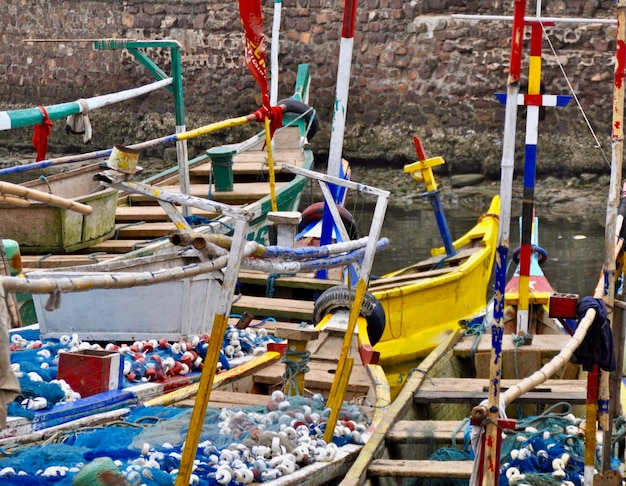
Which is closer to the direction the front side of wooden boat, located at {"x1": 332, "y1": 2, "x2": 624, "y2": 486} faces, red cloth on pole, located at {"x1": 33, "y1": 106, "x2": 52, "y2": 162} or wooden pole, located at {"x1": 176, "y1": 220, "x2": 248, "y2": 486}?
the red cloth on pole

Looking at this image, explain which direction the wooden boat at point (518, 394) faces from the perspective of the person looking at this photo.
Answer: facing away from the viewer

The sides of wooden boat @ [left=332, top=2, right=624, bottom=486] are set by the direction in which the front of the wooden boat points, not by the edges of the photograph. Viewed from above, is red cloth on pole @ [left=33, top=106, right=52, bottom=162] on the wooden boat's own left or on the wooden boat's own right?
on the wooden boat's own left

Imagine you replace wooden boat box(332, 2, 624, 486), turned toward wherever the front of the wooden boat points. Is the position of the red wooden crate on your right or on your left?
on your left

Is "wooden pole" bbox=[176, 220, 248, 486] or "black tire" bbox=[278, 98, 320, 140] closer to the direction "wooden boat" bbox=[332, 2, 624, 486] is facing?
the black tire

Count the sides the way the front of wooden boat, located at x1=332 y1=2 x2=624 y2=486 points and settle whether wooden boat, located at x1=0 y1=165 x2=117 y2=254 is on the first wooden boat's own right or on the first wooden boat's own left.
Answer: on the first wooden boat's own left

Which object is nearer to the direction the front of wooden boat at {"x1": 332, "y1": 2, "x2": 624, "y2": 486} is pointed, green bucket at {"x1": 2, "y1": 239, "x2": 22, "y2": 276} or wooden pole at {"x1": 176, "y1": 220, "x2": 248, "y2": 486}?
the green bucket

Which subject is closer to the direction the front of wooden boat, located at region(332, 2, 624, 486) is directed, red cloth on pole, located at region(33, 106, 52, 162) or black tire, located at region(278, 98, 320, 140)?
the black tire

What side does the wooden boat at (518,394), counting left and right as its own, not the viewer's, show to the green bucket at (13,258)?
left

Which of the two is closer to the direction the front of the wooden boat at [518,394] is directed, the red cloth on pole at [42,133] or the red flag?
the red flag
